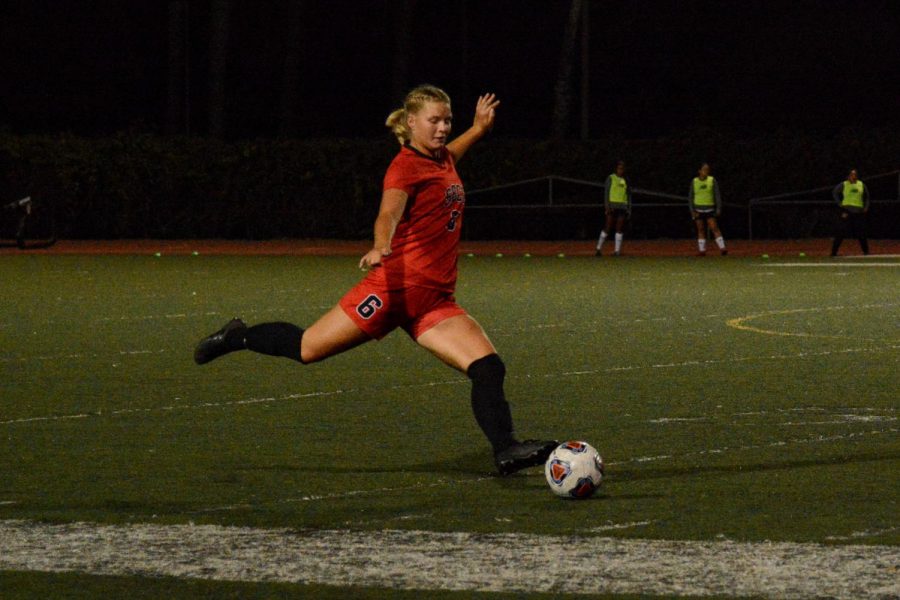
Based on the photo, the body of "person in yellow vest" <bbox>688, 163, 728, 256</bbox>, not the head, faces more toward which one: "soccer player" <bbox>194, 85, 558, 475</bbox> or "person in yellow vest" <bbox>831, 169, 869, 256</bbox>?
the soccer player

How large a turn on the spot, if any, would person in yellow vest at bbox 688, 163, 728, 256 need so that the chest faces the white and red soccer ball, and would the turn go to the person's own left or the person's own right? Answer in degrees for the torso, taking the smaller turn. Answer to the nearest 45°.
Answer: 0° — they already face it

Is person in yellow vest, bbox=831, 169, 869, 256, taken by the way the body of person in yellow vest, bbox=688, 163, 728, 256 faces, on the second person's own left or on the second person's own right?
on the second person's own left

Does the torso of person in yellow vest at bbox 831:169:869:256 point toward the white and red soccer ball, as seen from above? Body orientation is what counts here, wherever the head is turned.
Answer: yes

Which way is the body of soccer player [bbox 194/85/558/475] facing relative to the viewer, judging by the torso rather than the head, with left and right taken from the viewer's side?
facing the viewer and to the right of the viewer

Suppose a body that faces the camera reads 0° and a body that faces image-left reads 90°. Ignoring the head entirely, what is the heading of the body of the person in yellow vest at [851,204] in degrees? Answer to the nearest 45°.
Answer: approximately 0°

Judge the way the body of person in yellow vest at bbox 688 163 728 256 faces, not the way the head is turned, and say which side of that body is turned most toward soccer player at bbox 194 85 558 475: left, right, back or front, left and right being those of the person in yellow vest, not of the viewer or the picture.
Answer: front

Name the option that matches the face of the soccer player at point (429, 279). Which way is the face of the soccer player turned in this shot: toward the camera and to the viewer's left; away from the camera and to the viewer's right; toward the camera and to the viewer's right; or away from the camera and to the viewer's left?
toward the camera and to the viewer's right

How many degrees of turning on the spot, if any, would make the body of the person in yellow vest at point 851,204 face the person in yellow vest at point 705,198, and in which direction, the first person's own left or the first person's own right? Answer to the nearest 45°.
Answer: approximately 90° to the first person's own right

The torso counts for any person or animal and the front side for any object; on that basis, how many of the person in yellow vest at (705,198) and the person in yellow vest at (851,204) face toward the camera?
2

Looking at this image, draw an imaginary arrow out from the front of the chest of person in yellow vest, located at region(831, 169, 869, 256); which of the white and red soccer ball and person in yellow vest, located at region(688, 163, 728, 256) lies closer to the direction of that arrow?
the white and red soccer ball
